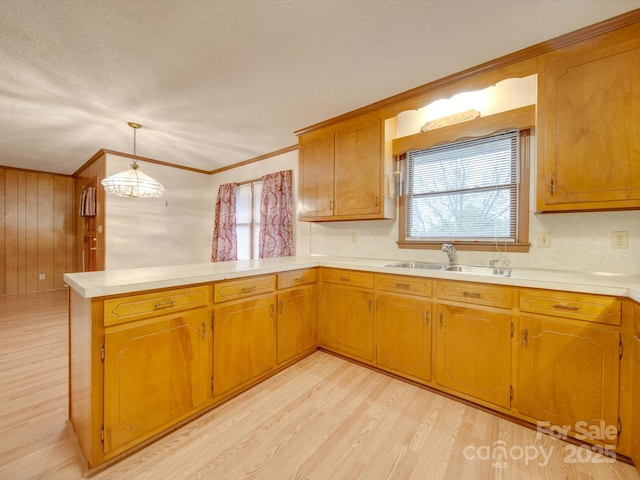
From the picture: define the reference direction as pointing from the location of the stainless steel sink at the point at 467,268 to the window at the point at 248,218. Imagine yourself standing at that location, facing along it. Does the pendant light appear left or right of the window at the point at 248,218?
left

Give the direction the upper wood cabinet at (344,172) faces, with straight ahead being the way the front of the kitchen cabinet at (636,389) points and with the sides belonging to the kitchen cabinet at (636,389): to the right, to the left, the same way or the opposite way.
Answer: to the left

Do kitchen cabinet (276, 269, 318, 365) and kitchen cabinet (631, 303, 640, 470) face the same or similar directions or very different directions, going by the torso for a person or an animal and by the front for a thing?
very different directions

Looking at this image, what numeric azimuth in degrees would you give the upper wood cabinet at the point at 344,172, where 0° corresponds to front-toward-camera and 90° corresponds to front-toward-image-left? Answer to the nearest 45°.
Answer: approximately 45°

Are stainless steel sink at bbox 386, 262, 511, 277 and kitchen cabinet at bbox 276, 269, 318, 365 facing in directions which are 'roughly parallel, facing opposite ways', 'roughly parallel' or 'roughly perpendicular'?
roughly perpendicular

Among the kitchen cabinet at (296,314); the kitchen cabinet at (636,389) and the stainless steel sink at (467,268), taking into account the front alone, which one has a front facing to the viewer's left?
the kitchen cabinet at (636,389)

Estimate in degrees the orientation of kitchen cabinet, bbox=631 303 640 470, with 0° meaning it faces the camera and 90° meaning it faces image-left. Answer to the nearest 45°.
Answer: approximately 90°
